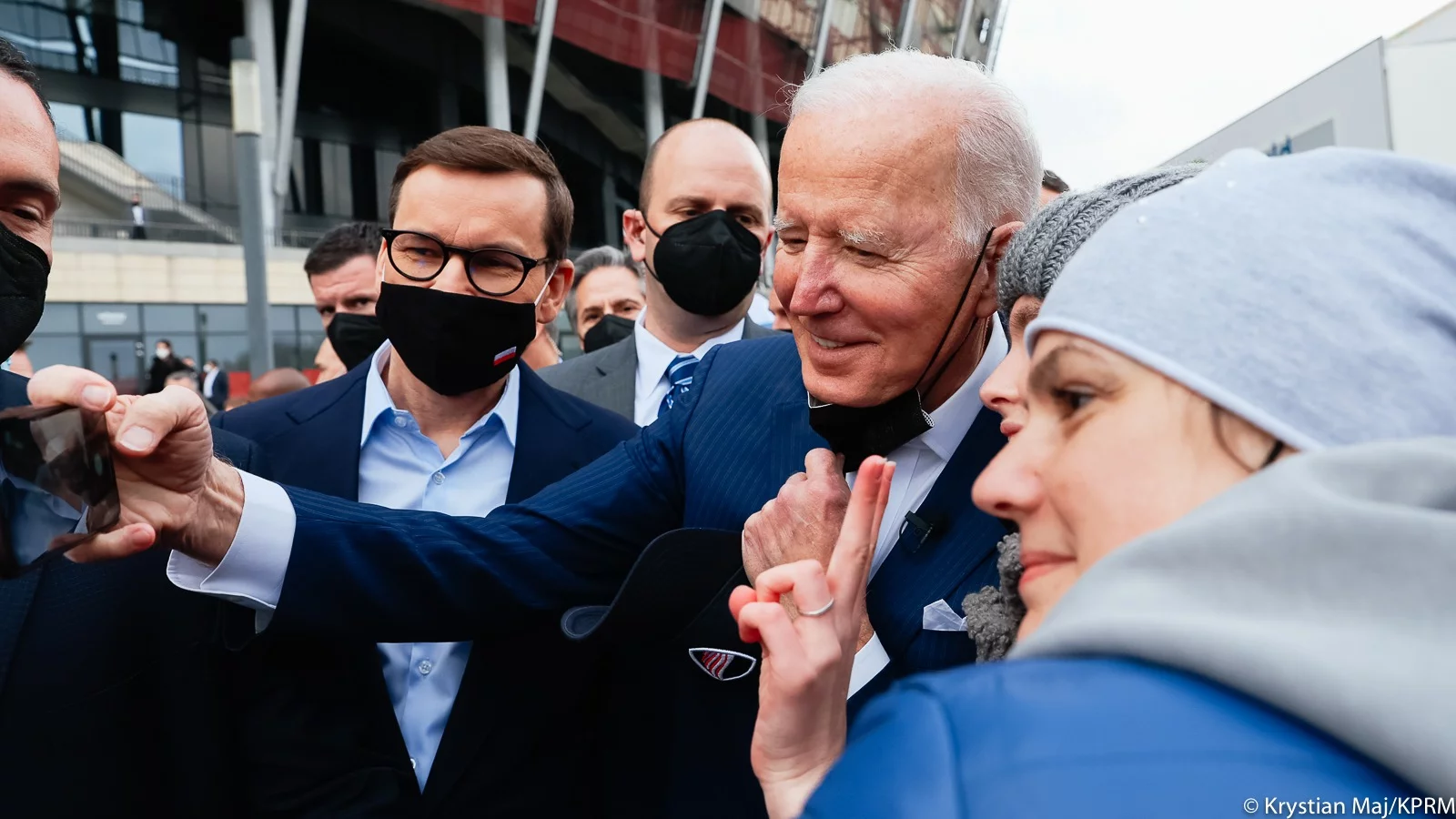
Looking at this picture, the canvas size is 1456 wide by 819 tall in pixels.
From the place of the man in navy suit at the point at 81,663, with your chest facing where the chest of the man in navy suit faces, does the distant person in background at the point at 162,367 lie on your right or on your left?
on your left

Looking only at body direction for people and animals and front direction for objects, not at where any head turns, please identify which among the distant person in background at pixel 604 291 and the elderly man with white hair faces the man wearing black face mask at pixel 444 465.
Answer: the distant person in background

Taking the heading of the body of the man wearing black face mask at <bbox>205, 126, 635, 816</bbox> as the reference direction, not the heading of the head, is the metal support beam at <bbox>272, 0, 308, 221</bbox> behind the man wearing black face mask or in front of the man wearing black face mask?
behind

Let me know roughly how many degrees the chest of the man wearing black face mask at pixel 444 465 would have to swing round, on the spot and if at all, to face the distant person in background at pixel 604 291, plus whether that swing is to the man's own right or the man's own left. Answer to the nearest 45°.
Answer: approximately 180°

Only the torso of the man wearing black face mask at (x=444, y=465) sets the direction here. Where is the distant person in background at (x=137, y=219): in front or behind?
behind

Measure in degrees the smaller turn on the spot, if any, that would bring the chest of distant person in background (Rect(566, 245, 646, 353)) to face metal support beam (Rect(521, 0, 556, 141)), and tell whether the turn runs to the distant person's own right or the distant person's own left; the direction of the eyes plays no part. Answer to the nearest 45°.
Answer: approximately 180°

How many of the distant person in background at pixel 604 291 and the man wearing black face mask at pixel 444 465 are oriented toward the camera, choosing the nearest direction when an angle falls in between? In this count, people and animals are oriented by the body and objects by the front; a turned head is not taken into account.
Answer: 2

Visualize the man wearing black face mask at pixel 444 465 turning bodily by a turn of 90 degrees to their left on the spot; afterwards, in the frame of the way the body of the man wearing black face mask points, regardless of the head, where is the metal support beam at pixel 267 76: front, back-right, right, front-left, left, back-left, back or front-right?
left

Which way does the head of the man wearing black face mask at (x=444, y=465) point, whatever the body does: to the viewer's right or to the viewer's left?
to the viewer's left

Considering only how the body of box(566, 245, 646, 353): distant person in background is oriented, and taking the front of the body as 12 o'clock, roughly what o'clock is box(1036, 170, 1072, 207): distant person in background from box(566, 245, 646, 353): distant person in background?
box(1036, 170, 1072, 207): distant person in background is roughly at 10 o'clock from box(566, 245, 646, 353): distant person in background.

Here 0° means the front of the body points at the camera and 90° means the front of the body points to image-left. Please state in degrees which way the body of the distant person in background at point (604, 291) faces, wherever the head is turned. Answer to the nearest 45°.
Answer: approximately 0°

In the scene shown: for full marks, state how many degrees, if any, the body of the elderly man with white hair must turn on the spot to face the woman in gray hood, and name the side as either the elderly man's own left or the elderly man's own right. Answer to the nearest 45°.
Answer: approximately 45° to the elderly man's own left

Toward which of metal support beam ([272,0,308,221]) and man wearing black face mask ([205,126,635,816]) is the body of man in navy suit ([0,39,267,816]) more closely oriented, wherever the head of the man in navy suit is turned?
the man wearing black face mask

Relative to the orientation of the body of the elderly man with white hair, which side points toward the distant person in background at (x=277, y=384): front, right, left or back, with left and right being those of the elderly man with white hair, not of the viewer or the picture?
right
